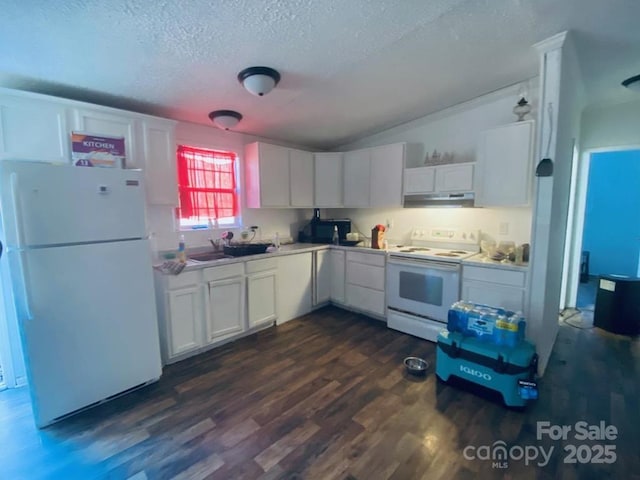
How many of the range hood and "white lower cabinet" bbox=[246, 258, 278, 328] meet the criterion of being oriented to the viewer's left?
0

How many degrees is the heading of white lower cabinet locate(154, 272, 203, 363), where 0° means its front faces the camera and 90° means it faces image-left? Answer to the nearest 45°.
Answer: approximately 315°

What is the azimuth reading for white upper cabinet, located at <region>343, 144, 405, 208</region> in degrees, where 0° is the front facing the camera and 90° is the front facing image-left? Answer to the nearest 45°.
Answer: approximately 45°

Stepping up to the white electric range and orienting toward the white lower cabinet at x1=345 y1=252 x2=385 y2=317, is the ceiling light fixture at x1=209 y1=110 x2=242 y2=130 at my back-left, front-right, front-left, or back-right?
front-left

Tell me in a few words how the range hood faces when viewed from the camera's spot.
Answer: facing the viewer

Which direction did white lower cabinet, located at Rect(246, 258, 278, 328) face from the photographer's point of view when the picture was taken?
facing the viewer and to the right of the viewer

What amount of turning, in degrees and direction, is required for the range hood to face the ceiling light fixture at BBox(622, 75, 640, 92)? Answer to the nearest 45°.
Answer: approximately 90° to its left

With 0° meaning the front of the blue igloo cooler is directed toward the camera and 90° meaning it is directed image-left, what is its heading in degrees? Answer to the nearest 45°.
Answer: approximately 45°

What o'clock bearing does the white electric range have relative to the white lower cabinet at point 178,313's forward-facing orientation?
The white electric range is roughly at 11 o'clock from the white lower cabinet.
